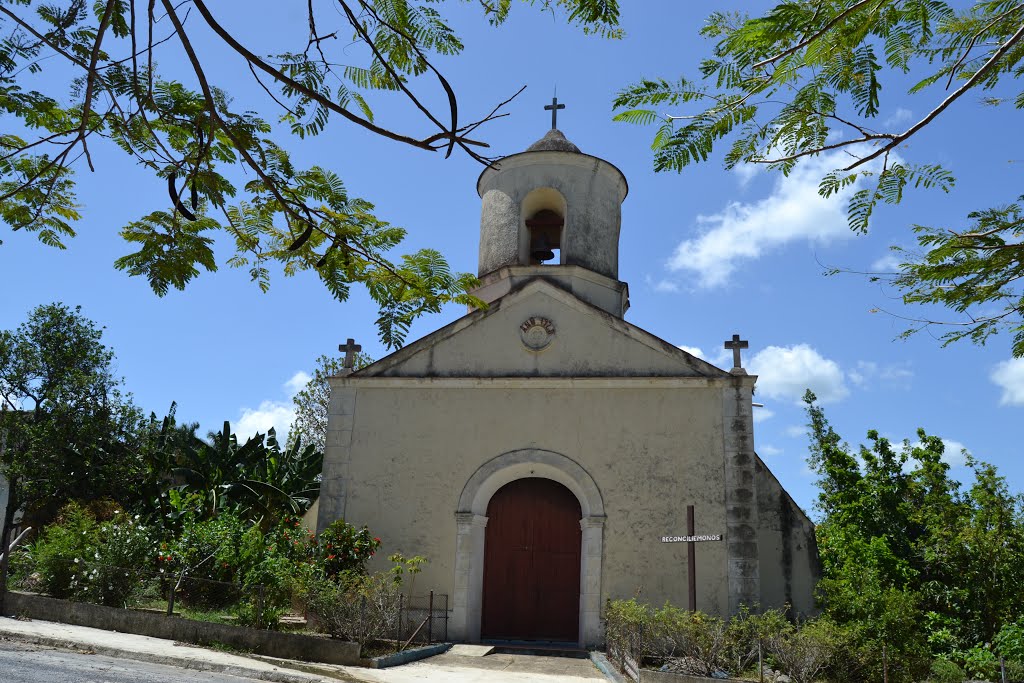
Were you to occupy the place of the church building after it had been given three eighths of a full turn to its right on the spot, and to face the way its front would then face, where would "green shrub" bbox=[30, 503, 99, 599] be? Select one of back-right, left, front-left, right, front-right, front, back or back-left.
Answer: front-left

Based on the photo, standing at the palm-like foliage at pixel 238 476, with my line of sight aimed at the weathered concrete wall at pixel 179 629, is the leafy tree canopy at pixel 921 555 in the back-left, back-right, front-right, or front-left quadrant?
front-left

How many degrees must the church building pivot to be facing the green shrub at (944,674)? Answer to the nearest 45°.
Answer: approximately 45° to its left

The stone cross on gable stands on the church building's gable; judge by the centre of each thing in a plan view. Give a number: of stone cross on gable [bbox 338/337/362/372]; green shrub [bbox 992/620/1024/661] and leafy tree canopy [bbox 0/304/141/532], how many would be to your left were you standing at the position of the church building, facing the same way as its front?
1

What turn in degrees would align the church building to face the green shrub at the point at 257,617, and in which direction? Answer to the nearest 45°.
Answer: approximately 45° to its right

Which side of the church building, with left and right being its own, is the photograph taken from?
front

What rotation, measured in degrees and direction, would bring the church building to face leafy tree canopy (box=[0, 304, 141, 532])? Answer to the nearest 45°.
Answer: approximately 135° to its right

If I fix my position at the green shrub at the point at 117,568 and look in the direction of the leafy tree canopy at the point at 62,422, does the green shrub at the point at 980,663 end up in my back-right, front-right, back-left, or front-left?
back-right

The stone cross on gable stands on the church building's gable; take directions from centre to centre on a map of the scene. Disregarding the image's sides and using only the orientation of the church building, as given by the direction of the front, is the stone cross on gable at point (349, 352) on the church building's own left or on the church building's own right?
on the church building's own right

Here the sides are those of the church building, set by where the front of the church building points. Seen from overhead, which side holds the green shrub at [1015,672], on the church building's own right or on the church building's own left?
on the church building's own left

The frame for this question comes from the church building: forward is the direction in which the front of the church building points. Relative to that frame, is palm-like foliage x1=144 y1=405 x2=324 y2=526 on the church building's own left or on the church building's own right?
on the church building's own right

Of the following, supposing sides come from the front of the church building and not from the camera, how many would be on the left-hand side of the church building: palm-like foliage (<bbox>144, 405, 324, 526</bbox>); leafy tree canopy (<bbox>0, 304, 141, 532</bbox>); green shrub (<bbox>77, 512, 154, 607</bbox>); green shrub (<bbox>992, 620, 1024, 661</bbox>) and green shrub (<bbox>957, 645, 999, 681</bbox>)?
2

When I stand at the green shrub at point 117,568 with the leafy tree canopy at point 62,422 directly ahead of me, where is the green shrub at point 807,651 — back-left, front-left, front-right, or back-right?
back-right

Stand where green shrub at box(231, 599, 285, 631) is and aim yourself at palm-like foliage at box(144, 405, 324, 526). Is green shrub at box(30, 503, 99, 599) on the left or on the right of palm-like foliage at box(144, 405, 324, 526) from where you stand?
left

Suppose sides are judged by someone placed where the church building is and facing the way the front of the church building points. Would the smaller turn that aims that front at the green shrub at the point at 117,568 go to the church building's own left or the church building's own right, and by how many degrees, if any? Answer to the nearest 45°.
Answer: approximately 90° to the church building's own right
